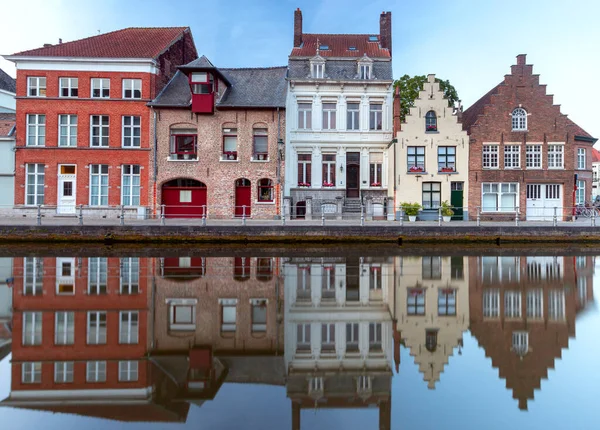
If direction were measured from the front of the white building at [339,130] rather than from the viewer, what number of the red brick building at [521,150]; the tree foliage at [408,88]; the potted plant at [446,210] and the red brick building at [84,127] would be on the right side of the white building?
1

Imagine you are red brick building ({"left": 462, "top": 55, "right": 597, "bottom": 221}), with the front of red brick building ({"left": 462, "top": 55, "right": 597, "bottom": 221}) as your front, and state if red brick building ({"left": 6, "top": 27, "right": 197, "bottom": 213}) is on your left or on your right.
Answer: on your right

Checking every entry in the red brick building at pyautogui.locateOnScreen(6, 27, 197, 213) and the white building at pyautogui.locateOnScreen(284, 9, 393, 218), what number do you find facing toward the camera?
2

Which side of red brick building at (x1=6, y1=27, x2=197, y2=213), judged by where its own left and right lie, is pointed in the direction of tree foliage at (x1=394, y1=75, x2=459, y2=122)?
left

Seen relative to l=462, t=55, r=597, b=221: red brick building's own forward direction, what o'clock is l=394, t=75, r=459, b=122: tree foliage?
The tree foliage is roughly at 4 o'clock from the red brick building.

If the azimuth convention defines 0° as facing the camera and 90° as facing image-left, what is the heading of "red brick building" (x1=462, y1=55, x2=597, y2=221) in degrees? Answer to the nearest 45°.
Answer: approximately 0°

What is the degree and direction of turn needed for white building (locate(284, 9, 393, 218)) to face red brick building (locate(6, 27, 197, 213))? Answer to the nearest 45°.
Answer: approximately 90° to its right

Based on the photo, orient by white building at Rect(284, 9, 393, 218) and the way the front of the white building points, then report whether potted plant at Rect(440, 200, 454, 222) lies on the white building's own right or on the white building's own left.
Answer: on the white building's own left

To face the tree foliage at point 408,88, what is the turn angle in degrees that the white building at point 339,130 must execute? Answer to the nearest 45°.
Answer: approximately 135° to its left

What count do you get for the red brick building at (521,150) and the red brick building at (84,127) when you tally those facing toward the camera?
2
